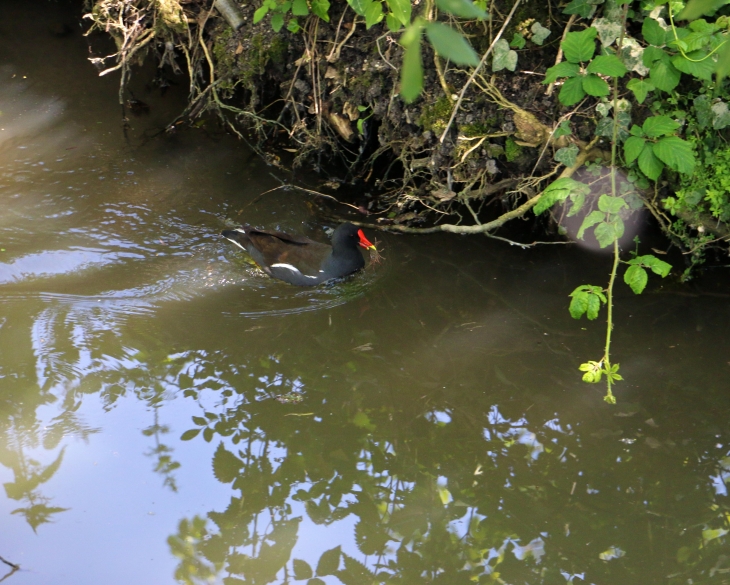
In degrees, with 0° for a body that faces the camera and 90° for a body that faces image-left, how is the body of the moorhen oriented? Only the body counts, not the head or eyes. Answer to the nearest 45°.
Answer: approximately 270°
